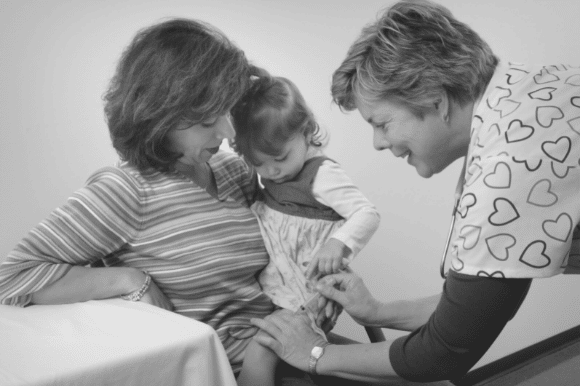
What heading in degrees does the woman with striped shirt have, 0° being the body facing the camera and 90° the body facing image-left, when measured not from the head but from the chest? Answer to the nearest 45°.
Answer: approximately 315°

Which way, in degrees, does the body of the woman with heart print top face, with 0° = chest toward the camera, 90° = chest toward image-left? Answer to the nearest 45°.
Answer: approximately 90°

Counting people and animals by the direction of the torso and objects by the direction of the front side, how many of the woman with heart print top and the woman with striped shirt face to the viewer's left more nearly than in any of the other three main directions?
1

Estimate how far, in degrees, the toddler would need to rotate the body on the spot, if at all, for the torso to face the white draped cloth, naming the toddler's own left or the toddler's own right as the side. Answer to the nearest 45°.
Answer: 0° — they already face it

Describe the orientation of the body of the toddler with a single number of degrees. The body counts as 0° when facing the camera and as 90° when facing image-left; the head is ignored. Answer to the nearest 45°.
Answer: approximately 45°

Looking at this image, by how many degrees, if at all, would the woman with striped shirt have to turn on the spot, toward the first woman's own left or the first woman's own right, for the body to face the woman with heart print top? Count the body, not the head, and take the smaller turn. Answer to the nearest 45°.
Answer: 0° — they already face them

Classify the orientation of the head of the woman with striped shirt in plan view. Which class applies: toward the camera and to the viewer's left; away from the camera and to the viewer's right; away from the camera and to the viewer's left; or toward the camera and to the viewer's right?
toward the camera and to the viewer's right

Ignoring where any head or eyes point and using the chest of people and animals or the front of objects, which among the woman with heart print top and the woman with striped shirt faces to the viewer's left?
the woman with heart print top
